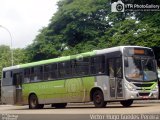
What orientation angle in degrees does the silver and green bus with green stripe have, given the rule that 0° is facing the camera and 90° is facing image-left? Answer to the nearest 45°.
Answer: approximately 315°
